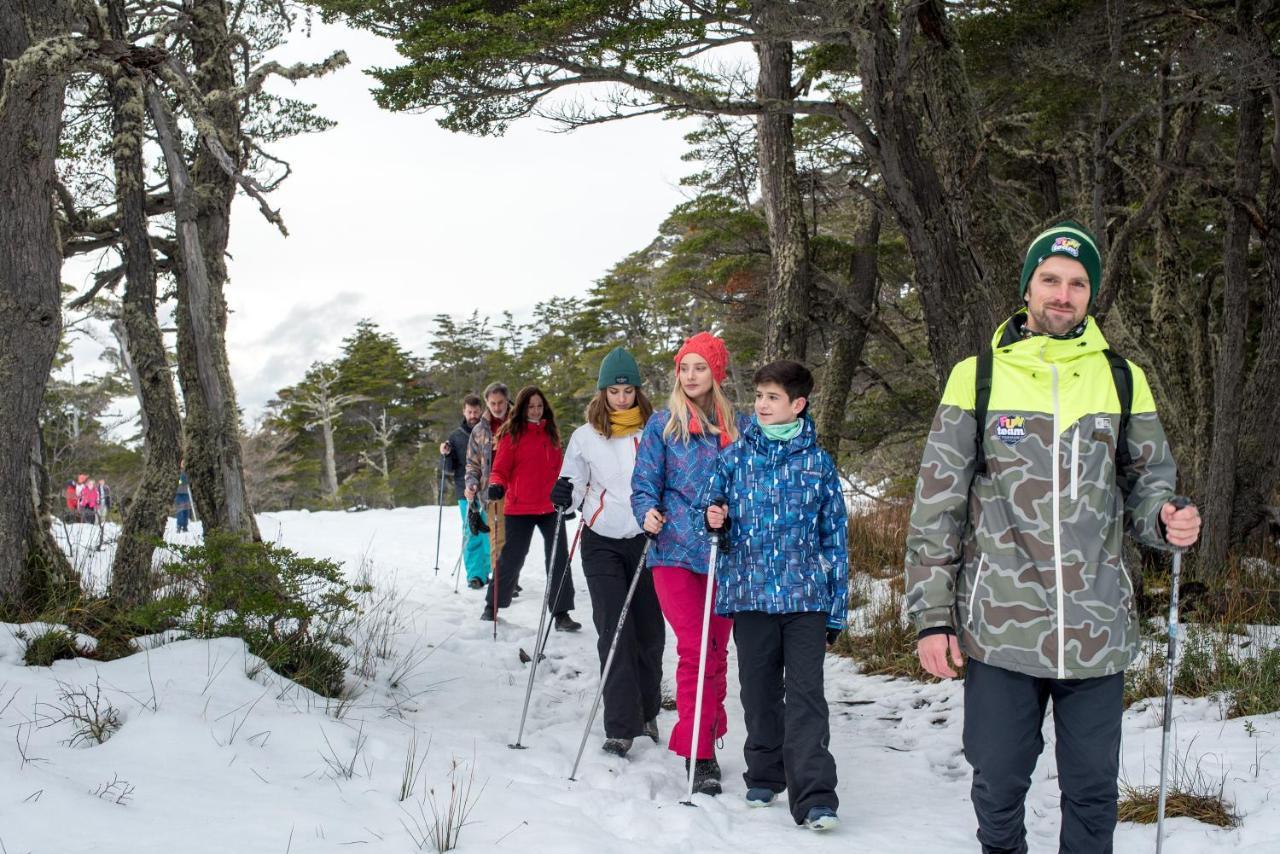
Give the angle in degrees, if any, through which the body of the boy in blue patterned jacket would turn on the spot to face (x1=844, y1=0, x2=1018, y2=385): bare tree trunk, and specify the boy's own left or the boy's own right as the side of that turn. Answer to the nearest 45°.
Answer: approximately 180°

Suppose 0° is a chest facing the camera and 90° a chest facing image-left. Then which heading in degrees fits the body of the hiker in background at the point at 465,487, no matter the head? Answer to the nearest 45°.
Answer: approximately 0°

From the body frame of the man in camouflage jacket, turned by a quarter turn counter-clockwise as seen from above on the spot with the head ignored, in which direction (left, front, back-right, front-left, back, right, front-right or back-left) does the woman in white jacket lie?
back-left

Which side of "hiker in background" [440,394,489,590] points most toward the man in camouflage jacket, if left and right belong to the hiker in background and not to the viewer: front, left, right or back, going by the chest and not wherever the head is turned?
front

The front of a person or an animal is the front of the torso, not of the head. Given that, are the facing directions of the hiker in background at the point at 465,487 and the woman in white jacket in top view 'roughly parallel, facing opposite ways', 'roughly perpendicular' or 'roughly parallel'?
roughly parallel

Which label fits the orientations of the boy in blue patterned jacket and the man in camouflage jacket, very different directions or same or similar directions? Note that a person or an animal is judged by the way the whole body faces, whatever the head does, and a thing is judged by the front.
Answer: same or similar directions

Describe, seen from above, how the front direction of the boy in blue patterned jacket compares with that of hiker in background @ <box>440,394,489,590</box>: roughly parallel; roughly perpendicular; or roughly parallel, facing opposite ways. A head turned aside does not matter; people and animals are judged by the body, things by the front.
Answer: roughly parallel

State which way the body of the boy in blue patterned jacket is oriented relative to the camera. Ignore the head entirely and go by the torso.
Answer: toward the camera

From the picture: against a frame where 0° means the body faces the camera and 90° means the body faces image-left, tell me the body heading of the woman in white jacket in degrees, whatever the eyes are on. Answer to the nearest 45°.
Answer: approximately 0°

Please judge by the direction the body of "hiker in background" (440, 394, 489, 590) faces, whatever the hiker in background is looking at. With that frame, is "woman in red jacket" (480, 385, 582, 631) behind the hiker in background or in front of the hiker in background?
in front

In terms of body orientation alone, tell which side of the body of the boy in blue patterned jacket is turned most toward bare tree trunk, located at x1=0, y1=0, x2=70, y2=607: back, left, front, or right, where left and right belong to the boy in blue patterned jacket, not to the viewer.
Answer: right
